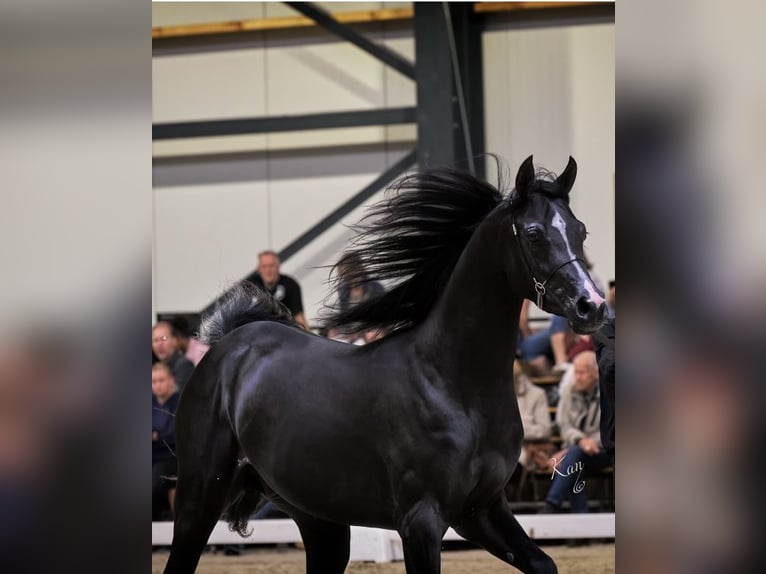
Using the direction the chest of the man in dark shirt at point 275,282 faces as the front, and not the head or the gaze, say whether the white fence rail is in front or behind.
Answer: in front

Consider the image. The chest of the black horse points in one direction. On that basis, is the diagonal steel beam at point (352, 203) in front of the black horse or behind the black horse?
behind

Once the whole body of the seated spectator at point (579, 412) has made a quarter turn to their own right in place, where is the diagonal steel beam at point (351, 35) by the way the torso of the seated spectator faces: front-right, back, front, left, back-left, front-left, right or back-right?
front-right

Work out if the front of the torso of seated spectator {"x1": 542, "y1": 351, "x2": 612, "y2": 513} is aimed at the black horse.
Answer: yes

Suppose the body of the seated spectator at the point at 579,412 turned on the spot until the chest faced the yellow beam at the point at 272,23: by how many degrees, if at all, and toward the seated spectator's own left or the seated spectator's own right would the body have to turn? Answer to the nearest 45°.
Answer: approximately 135° to the seated spectator's own right

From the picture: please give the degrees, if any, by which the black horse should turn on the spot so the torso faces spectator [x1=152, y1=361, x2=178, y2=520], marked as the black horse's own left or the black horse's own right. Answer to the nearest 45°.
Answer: approximately 180°

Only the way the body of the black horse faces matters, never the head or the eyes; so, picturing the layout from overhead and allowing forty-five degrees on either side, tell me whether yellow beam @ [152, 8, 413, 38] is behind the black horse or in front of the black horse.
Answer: behind

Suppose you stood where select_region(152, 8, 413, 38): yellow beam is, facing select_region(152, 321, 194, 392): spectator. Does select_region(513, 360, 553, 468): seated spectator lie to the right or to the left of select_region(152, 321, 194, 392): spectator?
left

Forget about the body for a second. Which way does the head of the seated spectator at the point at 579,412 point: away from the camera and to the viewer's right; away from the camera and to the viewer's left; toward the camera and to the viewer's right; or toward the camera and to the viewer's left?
toward the camera and to the viewer's left

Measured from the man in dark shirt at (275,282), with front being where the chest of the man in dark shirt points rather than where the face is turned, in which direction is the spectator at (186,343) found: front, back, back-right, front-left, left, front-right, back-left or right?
right

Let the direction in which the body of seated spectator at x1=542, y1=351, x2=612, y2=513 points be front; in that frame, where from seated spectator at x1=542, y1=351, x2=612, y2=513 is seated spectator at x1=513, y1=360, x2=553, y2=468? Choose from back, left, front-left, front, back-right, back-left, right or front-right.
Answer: back-right

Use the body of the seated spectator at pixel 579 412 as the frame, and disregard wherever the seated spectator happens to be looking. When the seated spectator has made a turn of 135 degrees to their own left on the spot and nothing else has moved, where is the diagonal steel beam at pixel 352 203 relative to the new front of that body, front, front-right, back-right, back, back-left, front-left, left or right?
left

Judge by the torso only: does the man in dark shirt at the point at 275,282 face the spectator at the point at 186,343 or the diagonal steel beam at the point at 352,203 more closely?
the spectator

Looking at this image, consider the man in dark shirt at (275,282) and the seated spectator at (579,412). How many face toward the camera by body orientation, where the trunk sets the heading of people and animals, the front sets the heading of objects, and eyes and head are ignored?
2
